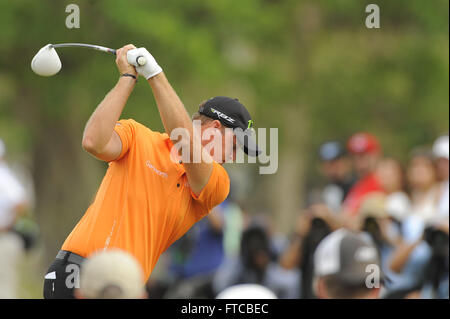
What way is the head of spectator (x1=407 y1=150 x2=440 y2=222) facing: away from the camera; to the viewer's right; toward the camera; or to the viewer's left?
toward the camera

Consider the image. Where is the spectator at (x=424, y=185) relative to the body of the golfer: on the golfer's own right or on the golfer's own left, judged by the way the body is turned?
on the golfer's own left

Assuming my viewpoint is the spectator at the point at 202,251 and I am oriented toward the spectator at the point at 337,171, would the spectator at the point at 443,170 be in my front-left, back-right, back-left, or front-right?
front-right

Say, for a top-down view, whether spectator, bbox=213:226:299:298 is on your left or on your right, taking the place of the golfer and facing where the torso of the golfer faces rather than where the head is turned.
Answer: on your left

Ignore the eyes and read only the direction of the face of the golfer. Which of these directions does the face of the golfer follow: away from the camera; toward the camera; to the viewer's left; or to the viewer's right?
to the viewer's right

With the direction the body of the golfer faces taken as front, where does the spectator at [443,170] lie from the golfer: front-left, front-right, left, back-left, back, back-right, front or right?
left

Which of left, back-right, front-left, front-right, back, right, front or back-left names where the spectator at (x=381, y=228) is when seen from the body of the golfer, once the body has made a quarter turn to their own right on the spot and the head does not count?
back

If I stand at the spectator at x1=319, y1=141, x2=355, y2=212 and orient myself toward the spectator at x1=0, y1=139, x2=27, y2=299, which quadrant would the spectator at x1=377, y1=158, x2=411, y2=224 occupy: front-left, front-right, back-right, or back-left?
back-left

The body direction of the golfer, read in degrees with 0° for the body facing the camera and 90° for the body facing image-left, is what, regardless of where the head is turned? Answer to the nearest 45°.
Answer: approximately 315°

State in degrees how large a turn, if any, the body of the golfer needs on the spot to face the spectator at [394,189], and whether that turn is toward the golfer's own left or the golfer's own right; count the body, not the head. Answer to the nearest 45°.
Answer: approximately 90° to the golfer's own left

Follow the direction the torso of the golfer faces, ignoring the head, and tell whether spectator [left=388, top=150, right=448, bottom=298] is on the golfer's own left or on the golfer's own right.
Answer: on the golfer's own left

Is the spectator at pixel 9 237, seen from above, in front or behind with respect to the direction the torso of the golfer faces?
behind

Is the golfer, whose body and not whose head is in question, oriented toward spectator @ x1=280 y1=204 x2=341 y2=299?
no

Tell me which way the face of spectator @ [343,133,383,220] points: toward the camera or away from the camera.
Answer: toward the camera
